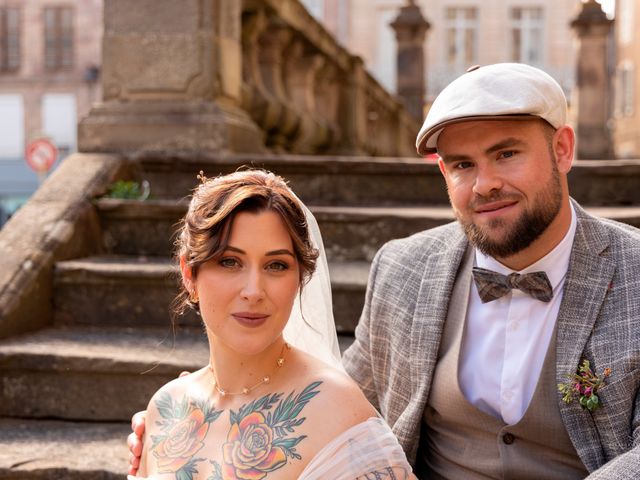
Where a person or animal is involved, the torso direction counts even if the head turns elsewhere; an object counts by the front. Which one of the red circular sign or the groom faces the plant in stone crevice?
the red circular sign

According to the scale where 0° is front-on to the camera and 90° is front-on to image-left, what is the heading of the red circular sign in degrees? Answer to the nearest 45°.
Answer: approximately 0°

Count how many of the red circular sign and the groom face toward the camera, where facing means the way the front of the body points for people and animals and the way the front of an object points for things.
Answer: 2

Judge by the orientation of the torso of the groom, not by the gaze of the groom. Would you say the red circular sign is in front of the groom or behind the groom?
behind

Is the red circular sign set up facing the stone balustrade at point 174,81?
yes

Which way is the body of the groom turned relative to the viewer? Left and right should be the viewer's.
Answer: facing the viewer

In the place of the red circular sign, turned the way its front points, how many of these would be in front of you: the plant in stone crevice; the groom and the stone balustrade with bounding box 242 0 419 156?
3

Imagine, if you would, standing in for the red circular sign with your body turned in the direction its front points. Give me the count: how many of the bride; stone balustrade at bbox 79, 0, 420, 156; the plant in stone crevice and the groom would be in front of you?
4

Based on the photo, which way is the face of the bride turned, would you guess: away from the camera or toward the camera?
toward the camera

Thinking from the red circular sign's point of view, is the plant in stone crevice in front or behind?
in front

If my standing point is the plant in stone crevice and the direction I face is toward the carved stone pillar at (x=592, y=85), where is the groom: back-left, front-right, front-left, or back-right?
back-right
